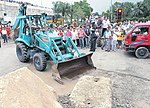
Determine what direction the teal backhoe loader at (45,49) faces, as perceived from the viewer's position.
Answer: facing the viewer and to the right of the viewer

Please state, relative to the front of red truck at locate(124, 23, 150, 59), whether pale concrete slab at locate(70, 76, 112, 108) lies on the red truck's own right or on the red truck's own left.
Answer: on the red truck's own left

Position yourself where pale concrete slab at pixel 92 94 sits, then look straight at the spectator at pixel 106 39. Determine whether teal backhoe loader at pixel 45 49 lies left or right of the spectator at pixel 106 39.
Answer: left

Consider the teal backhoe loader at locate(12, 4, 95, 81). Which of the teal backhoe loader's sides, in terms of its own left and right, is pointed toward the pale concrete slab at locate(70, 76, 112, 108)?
front

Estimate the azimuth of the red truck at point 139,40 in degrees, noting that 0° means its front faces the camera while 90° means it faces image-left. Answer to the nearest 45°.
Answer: approximately 90°

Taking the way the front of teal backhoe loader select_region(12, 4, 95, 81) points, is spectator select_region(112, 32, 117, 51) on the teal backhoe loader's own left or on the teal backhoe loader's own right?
on the teal backhoe loader's own left

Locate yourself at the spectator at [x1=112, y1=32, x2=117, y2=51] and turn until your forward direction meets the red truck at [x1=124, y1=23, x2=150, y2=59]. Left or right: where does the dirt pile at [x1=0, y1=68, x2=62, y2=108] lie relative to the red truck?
right

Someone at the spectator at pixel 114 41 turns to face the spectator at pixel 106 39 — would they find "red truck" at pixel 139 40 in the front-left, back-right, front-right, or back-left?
back-left

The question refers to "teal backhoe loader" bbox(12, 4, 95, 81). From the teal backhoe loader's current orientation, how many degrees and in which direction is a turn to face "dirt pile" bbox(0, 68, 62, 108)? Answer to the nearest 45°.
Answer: approximately 45° to its right

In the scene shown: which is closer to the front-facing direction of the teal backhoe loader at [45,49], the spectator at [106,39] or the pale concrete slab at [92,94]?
the pale concrete slab
